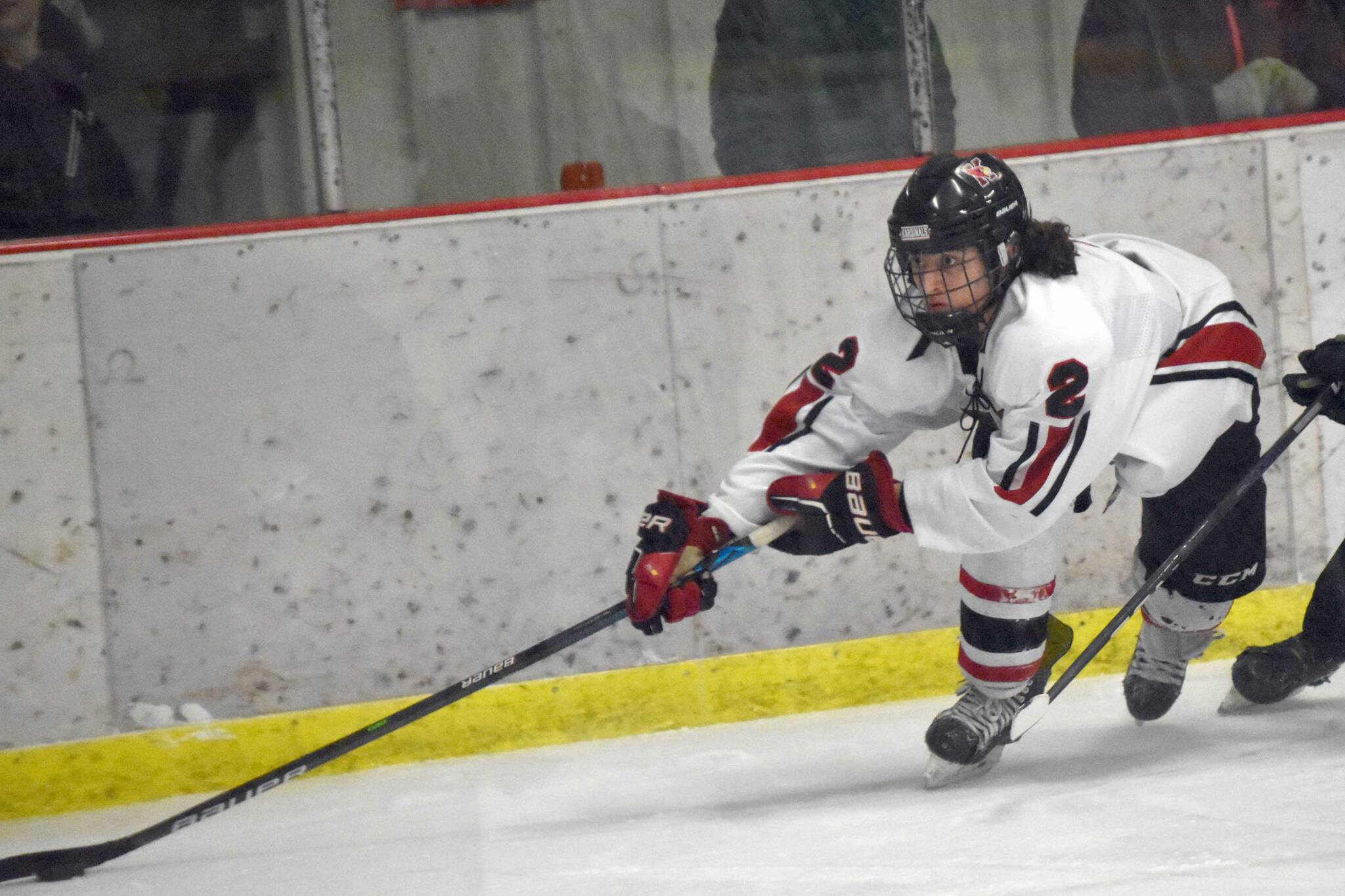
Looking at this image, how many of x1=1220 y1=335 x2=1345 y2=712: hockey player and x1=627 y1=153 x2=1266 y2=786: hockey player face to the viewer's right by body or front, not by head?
0

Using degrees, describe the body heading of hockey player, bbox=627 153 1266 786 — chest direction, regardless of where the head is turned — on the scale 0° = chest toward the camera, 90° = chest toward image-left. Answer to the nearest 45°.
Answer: approximately 45°

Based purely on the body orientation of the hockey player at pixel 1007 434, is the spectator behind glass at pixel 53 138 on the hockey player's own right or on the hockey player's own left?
on the hockey player's own right

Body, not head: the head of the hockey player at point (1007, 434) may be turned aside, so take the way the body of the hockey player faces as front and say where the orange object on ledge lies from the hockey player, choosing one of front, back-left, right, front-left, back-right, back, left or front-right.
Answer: right

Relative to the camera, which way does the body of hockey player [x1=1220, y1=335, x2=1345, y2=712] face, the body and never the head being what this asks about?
to the viewer's left
